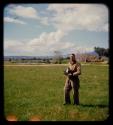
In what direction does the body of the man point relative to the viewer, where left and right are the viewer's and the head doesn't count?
facing the viewer and to the left of the viewer
